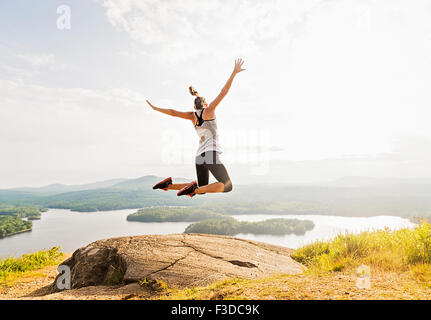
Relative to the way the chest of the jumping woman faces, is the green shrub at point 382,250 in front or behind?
in front

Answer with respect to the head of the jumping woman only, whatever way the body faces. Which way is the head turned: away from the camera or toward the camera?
away from the camera

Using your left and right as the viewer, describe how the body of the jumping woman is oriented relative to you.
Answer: facing away from the viewer and to the right of the viewer
